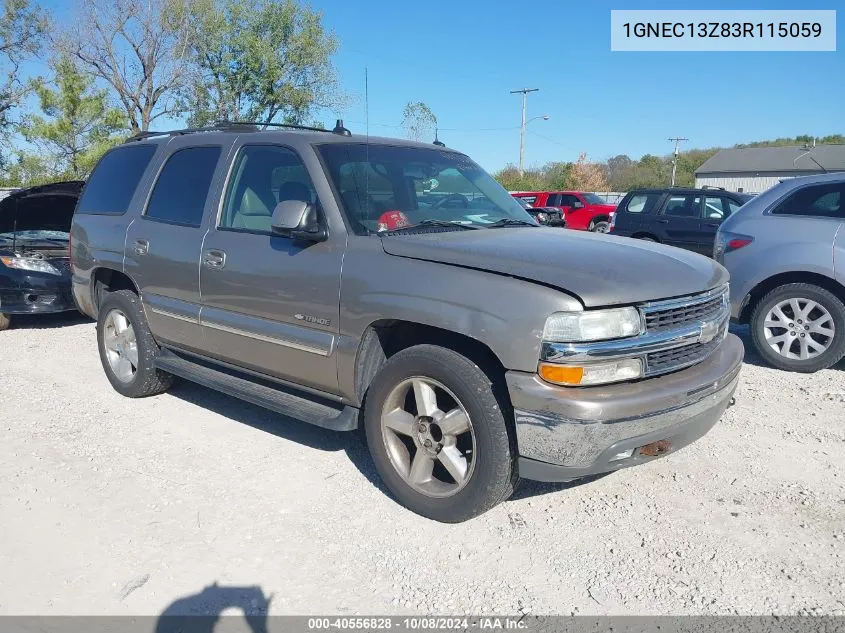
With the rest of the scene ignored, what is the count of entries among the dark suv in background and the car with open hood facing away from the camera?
0

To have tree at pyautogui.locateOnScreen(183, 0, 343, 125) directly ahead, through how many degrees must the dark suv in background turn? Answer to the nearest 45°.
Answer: approximately 135° to its left

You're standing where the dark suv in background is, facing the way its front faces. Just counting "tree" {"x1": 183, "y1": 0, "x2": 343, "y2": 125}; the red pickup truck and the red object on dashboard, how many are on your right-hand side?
1

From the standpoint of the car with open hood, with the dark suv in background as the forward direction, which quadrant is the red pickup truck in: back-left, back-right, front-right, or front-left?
front-left

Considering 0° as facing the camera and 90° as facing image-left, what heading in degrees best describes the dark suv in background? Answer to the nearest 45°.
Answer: approximately 270°

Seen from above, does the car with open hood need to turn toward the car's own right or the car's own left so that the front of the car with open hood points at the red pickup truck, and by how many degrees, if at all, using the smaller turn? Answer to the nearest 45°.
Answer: approximately 90° to the car's own left

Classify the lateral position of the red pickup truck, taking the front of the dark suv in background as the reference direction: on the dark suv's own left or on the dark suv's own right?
on the dark suv's own left

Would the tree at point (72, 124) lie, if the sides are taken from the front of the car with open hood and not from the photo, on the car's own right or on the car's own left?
on the car's own left
